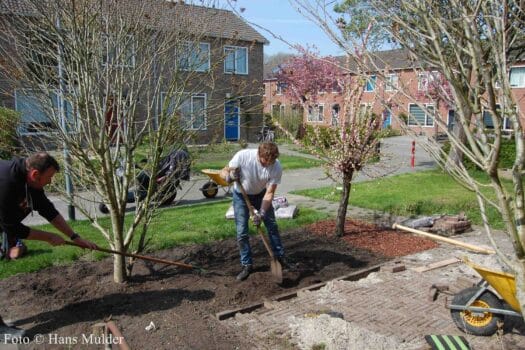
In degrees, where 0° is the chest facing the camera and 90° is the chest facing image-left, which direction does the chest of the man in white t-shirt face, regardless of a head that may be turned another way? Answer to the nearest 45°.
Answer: approximately 0°

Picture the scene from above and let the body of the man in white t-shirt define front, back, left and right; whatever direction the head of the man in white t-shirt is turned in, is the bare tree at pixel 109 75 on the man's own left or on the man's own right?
on the man's own right

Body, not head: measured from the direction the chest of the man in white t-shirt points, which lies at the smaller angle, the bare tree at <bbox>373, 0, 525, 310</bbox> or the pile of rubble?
the bare tree

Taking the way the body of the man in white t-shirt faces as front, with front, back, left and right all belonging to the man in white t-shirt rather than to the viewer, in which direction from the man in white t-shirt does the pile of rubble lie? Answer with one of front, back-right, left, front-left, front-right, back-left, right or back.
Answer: back-left

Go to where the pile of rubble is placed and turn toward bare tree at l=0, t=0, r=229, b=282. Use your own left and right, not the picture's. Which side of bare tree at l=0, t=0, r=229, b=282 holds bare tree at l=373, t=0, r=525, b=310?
left
